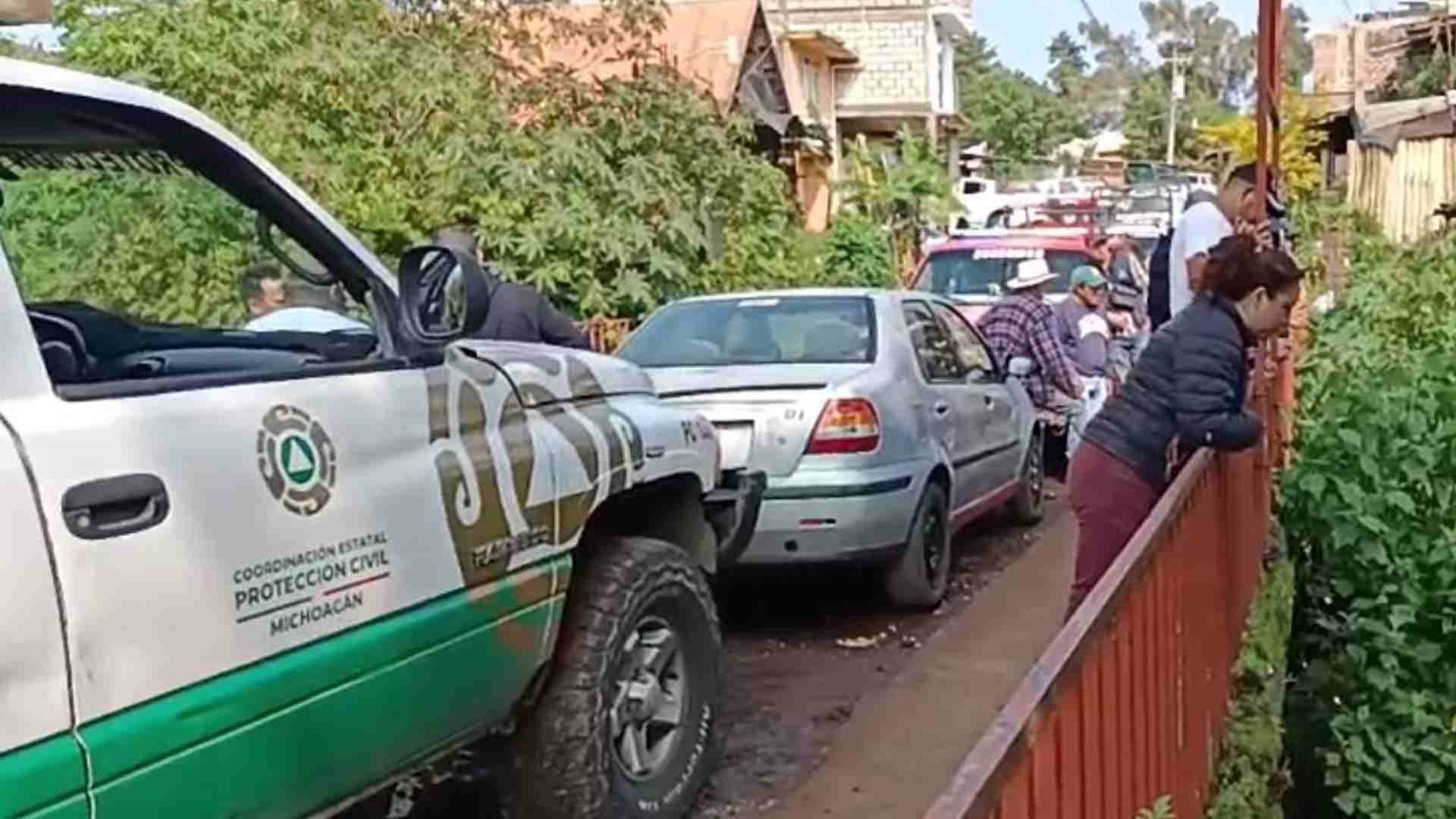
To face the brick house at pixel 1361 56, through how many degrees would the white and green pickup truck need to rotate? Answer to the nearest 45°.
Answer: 0° — it already faces it

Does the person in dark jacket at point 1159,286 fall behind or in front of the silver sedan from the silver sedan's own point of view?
in front

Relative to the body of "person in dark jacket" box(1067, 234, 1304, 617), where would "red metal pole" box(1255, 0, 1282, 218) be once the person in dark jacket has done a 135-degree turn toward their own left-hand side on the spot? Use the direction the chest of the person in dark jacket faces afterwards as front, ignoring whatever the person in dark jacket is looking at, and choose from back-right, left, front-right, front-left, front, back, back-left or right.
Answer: front-right

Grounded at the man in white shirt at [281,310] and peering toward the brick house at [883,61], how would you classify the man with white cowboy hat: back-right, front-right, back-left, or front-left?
front-right

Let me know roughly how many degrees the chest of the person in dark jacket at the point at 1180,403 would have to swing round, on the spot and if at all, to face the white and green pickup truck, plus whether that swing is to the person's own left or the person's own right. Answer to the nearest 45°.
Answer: approximately 135° to the person's own right

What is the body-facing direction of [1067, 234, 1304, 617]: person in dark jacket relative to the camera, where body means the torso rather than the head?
to the viewer's right

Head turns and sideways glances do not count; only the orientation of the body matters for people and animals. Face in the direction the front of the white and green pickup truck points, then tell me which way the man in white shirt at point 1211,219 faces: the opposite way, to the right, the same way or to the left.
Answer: to the right

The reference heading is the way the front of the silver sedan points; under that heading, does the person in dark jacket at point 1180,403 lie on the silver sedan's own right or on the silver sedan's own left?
on the silver sedan's own right

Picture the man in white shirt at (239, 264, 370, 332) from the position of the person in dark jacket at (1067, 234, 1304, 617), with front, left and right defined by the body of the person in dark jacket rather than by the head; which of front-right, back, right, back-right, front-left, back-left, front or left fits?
back-right

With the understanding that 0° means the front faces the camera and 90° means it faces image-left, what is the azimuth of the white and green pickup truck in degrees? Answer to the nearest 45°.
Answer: approximately 225°

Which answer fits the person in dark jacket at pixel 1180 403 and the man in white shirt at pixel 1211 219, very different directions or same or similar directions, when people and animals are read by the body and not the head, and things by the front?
same or similar directions

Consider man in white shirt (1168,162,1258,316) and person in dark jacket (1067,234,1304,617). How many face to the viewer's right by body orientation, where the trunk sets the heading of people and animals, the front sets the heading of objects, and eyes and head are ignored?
2
